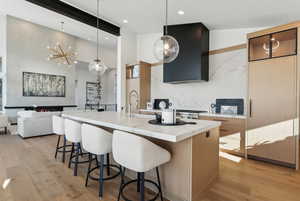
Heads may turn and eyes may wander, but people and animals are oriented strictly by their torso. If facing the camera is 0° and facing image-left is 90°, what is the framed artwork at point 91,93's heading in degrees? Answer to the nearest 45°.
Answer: approximately 0°

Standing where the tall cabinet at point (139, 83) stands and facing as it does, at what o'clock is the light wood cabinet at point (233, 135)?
The light wood cabinet is roughly at 9 o'clock from the tall cabinet.

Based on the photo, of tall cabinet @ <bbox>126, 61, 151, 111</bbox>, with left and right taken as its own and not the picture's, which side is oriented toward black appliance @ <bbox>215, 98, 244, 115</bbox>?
left

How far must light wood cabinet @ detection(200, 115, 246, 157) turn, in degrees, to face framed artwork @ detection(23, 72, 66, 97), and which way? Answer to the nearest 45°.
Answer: approximately 45° to its right

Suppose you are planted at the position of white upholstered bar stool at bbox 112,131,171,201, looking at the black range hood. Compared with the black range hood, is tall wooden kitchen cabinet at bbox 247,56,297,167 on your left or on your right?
right

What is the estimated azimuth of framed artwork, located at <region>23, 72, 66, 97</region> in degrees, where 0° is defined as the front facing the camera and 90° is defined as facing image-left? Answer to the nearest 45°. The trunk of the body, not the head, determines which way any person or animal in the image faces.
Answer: approximately 315°

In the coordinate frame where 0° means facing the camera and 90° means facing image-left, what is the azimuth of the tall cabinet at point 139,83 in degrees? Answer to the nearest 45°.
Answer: approximately 45°
